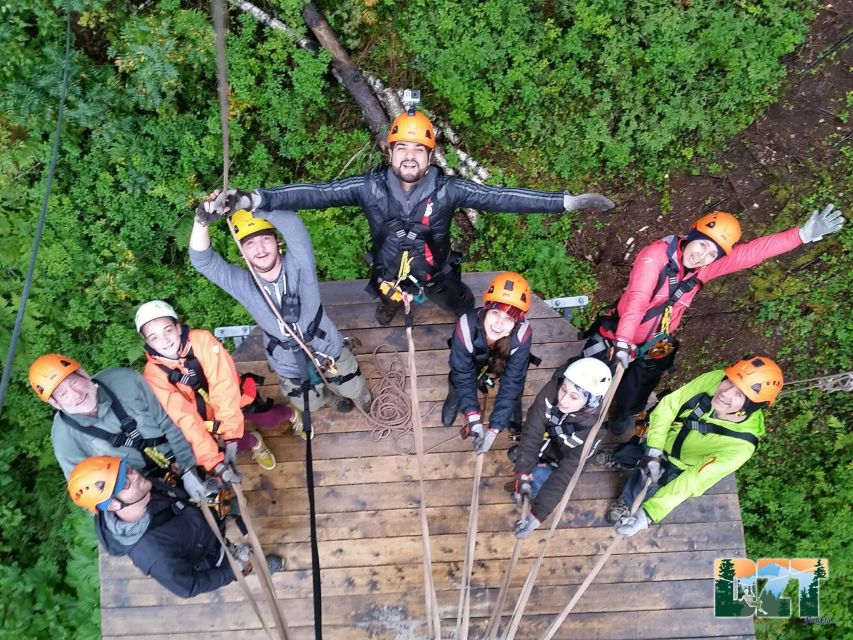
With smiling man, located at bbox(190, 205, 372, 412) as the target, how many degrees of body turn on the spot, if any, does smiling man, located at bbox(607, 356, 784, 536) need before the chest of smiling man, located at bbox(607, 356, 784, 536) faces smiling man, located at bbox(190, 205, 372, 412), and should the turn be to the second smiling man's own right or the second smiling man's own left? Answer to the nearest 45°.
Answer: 0° — they already face them

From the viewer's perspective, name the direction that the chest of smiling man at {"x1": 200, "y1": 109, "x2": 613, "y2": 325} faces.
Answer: toward the camera

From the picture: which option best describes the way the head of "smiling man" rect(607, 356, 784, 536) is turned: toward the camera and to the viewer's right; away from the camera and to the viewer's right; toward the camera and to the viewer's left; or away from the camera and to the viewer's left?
toward the camera and to the viewer's left

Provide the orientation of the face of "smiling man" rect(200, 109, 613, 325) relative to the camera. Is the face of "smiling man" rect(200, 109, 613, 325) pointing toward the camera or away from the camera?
toward the camera

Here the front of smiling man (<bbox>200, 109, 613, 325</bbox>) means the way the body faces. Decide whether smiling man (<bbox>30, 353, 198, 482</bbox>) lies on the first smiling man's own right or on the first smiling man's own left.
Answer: on the first smiling man's own right

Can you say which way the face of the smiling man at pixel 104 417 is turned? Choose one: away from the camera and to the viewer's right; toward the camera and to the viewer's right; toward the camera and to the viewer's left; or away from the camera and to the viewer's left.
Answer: toward the camera and to the viewer's right

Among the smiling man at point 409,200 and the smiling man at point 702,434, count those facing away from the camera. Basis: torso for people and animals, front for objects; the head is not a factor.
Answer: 0

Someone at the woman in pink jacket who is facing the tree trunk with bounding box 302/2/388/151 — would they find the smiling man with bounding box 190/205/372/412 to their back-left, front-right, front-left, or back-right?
front-left

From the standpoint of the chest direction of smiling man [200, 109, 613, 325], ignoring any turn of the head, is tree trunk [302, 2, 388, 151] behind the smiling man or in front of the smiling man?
behind
